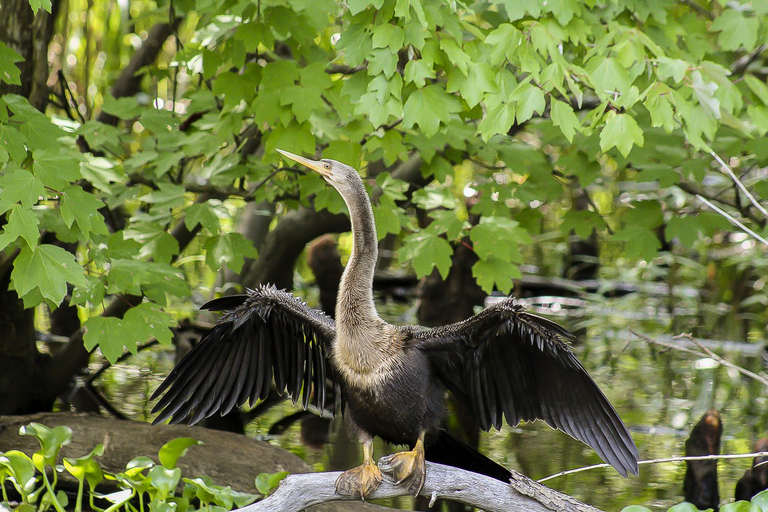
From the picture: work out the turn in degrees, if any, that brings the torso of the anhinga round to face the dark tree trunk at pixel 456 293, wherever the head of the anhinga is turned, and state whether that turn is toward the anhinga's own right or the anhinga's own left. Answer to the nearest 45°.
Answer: approximately 135° to the anhinga's own right

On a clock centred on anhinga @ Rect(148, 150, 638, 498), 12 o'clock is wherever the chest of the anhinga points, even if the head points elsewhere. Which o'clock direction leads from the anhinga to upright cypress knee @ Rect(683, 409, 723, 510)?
The upright cypress knee is roughly at 6 o'clock from the anhinga.

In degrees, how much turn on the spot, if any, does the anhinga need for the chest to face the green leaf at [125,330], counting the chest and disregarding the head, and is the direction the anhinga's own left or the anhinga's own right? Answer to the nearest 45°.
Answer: approximately 45° to the anhinga's own right

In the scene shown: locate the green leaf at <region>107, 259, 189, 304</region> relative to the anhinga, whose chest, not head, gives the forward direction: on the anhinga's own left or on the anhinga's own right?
on the anhinga's own right

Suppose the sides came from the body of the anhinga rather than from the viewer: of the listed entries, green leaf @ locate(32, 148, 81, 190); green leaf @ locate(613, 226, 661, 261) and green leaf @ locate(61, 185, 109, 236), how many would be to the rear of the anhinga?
1

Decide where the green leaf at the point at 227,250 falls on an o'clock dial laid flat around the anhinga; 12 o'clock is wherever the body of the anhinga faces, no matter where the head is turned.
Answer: The green leaf is roughly at 3 o'clock from the anhinga.

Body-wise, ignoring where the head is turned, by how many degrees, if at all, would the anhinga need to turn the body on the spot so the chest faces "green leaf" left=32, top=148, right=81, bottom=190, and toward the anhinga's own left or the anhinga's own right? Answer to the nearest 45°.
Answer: approximately 45° to the anhinga's own right

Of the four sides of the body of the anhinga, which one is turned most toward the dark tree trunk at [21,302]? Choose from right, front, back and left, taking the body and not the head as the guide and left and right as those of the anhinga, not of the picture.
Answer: right

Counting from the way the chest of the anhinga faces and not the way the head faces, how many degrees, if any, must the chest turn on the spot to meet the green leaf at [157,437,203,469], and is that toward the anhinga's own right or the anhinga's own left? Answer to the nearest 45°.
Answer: approximately 45° to the anhinga's own right
